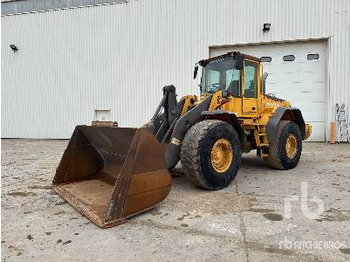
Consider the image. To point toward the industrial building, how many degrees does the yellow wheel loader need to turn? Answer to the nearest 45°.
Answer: approximately 135° to its right

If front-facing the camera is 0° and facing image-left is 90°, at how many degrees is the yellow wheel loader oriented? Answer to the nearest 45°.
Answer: approximately 45°
